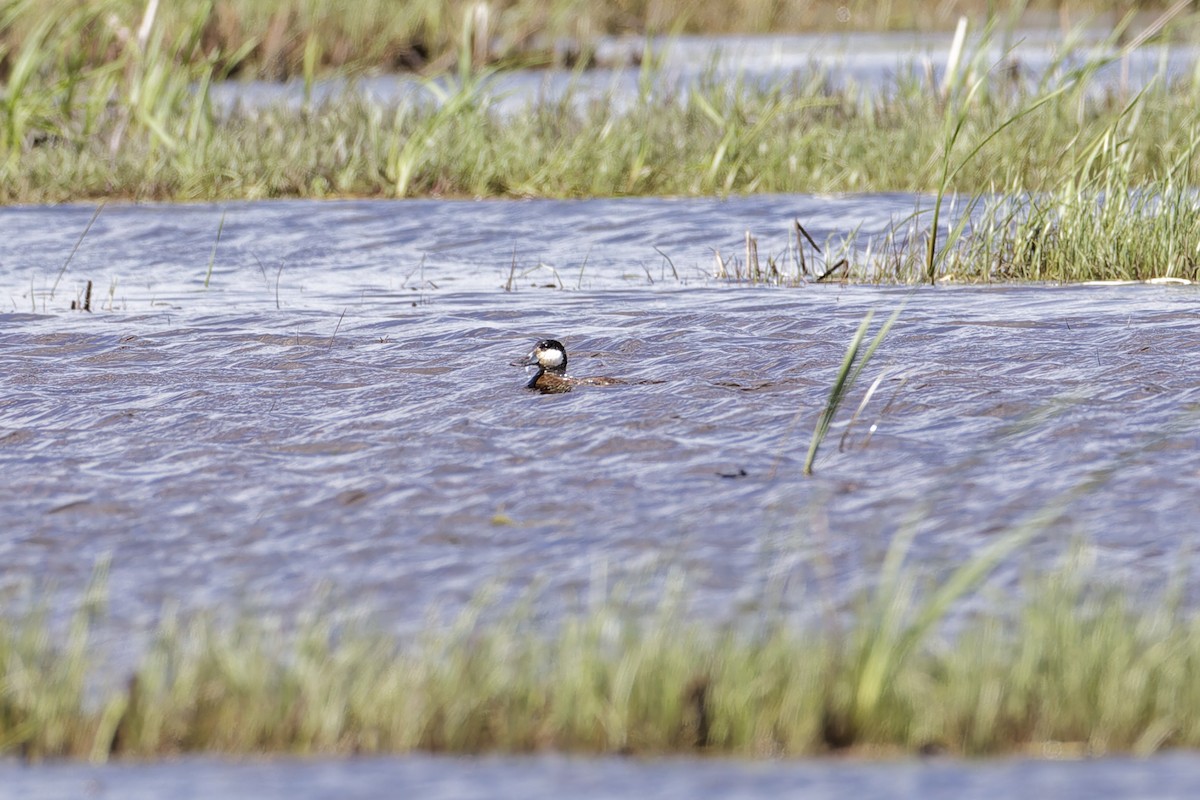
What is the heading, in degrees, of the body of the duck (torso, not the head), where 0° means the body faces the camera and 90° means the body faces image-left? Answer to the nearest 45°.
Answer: approximately 90°
